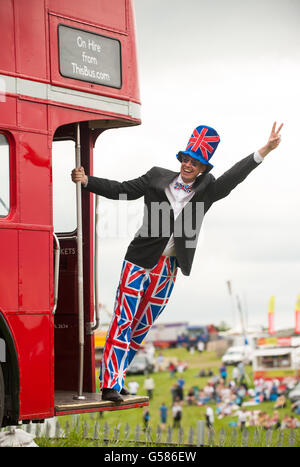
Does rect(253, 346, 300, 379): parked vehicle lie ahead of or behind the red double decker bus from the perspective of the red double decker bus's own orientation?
behind

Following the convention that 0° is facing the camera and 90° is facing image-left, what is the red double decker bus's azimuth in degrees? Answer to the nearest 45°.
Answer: approximately 45°

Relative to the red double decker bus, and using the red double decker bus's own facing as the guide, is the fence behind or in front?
behind
